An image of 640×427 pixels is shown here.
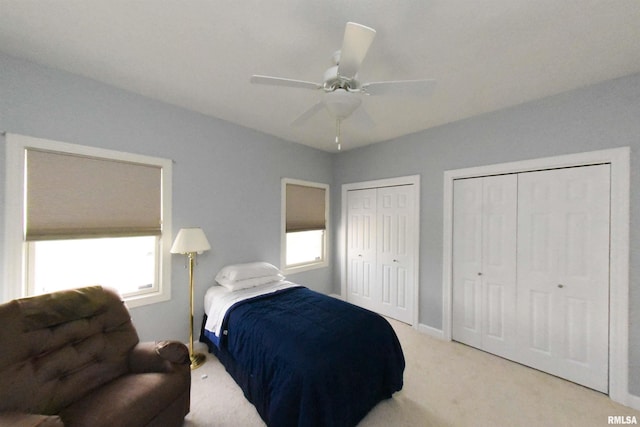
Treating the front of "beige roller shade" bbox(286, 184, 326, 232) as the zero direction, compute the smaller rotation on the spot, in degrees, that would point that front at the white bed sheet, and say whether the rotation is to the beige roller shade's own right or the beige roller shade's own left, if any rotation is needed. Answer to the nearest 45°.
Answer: approximately 90° to the beige roller shade's own right

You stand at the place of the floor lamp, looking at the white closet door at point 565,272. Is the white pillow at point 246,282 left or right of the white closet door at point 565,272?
left

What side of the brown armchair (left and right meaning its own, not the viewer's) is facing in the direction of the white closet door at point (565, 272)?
front

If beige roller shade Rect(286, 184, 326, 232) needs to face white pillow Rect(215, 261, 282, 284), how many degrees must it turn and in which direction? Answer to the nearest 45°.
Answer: approximately 90° to its right

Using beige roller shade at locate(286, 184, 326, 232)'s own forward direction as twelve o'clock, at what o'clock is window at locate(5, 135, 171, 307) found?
The window is roughly at 3 o'clock from the beige roller shade.

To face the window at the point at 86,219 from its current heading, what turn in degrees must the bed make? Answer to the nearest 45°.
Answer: approximately 135° to its right

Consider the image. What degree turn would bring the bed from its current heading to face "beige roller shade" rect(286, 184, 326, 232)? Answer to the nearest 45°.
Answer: approximately 135° to its left

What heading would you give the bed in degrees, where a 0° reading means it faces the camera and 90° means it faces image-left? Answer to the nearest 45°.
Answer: approximately 315°

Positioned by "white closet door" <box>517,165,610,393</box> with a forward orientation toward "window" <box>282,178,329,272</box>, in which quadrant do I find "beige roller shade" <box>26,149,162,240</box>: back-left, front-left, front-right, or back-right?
front-left

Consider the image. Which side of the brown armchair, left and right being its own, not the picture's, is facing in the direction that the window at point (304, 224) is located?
left

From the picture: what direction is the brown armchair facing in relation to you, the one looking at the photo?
facing the viewer and to the right of the viewer

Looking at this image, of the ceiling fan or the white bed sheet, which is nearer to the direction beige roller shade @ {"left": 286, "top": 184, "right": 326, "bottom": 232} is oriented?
the ceiling fan

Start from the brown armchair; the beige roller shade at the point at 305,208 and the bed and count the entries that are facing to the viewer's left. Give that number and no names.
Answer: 0

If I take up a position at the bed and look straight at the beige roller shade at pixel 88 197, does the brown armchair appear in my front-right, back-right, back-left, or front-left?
front-left

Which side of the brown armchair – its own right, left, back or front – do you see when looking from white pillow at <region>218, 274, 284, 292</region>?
left

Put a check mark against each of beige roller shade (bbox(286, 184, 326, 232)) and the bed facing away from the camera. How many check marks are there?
0

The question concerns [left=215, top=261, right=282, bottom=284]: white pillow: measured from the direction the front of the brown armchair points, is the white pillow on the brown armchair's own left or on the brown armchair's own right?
on the brown armchair's own left
